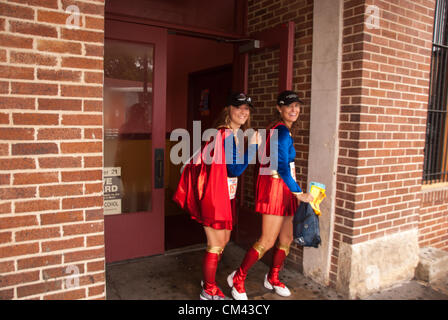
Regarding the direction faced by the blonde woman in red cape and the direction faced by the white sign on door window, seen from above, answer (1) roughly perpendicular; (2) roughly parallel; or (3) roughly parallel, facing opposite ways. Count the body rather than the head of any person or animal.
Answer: roughly perpendicular

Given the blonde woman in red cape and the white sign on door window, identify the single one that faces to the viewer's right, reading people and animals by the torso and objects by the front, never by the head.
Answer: the blonde woman in red cape

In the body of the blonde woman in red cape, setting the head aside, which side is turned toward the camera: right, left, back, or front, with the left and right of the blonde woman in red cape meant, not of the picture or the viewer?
right

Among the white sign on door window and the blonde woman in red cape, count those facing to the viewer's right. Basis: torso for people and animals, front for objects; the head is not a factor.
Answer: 1

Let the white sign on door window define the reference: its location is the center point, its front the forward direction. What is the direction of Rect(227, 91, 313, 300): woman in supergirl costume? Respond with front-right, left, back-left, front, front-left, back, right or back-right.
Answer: front-left

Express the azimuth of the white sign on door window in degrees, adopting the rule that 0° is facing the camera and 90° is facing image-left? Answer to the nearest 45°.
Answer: approximately 0°

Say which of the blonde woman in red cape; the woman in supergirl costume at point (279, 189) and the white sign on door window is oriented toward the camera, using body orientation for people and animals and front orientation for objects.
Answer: the white sign on door window

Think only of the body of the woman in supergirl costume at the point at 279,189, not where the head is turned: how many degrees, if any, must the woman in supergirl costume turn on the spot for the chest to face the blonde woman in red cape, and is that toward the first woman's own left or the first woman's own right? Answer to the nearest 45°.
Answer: approximately 135° to the first woman's own right
